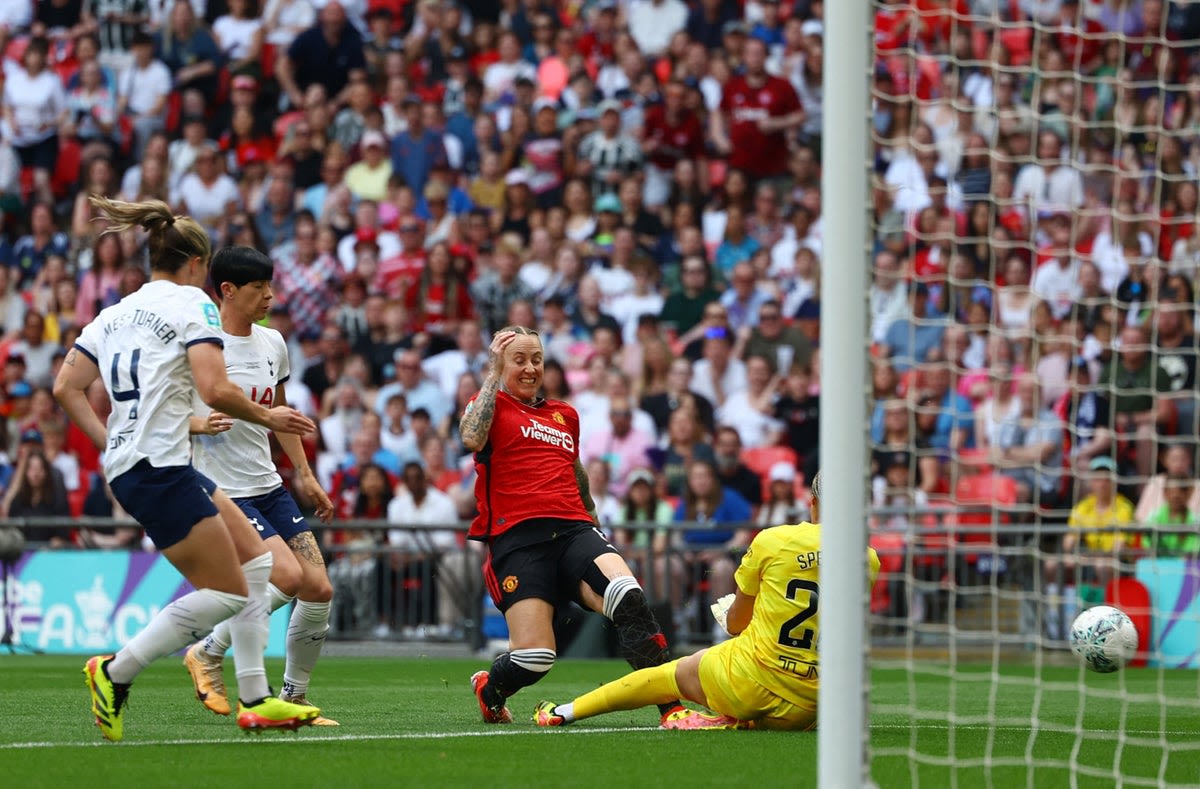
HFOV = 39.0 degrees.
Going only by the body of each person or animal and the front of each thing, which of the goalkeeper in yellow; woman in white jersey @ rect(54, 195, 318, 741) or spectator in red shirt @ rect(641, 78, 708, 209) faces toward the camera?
the spectator in red shirt

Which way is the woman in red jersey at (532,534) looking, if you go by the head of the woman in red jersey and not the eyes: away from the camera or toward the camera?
toward the camera

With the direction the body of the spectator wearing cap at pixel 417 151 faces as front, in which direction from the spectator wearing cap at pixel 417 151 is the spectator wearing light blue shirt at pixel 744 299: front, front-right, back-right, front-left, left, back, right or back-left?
front-left

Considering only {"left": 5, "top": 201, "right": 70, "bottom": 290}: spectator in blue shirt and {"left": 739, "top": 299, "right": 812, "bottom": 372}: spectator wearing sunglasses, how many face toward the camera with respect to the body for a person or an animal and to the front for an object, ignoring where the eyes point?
2

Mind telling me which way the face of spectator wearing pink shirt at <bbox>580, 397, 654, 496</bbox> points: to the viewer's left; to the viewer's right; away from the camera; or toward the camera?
toward the camera

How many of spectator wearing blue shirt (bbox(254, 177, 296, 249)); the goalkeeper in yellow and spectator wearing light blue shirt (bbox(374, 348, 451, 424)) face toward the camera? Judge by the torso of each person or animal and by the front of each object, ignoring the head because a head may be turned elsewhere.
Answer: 2

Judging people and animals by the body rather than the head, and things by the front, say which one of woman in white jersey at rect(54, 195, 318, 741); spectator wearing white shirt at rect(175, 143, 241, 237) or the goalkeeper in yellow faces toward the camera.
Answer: the spectator wearing white shirt

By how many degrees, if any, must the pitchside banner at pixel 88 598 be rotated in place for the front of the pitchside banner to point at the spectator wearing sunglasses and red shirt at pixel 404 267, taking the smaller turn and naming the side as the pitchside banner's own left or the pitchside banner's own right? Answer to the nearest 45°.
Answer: approximately 135° to the pitchside banner's own left

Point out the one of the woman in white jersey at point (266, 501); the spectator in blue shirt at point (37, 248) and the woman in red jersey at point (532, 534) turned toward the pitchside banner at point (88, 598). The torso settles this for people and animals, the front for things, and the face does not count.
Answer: the spectator in blue shirt

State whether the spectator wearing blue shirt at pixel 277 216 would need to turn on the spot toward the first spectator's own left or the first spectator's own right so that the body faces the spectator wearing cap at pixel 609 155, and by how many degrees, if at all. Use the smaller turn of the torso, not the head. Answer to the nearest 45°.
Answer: approximately 90° to the first spectator's own left

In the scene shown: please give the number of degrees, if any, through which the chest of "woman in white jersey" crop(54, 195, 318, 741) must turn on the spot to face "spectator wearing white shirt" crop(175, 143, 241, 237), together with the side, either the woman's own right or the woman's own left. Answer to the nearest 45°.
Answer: approximately 45° to the woman's own left

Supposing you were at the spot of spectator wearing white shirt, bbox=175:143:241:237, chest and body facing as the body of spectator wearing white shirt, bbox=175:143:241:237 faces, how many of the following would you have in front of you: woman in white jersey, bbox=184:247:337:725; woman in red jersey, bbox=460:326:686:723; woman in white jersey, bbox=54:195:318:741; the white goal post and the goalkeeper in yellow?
5

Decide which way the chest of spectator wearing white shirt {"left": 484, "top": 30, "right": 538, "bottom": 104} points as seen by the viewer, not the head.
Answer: toward the camera

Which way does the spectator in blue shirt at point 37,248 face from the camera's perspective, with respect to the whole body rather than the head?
toward the camera

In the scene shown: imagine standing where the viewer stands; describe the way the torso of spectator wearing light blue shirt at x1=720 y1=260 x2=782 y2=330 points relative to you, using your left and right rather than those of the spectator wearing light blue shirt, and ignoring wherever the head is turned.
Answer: facing the viewer
